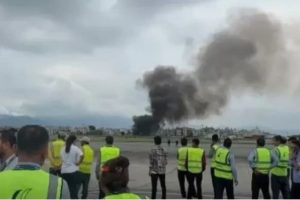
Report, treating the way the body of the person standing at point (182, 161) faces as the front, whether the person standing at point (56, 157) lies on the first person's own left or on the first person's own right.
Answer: on the first person's own left

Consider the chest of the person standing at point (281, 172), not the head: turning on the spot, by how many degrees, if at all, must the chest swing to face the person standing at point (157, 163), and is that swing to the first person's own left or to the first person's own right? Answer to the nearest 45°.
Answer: approximately 45° to the first person's own left

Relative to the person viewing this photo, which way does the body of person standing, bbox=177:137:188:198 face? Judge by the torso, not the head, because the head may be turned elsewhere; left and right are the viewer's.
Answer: facing away from the viewer

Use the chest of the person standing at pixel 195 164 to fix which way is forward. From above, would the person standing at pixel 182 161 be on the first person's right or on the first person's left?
on the first person's left

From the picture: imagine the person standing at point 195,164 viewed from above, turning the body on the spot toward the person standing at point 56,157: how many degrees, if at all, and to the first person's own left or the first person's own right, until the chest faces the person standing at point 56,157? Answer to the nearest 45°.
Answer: approximately 135° to the first person's own left

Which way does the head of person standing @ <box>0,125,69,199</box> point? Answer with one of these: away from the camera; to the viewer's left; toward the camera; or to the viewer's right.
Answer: away from the camera

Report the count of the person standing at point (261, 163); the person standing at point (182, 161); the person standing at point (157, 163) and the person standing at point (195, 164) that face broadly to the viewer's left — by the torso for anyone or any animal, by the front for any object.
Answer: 0

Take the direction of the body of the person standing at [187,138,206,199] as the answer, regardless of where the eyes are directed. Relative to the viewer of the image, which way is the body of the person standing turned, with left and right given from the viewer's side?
facing away from the viewer

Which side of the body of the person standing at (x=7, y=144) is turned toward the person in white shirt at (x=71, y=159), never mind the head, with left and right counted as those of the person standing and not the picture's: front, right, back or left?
right

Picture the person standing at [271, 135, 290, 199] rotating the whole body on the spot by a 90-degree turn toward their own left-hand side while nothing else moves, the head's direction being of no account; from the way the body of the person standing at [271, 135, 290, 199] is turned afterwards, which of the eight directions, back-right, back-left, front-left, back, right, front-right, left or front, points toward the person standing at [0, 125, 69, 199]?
front-left

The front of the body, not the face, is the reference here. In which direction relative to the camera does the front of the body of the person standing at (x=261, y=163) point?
away from the camera
